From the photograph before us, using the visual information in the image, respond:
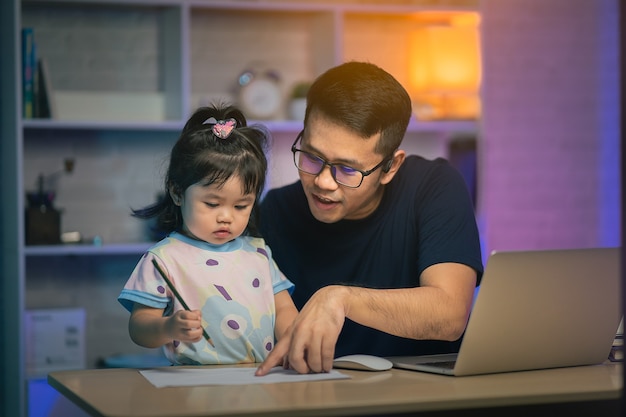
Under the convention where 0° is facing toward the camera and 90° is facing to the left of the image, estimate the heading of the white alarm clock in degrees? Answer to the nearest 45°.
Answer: approximately 0°

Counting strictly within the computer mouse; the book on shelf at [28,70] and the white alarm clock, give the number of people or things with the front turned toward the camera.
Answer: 2

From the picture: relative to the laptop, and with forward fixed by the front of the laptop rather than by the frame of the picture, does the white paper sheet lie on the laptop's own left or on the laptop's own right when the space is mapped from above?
on the laptop's own left

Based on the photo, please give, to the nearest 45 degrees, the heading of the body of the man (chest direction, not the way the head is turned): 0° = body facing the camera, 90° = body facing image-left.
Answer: approximately 45°

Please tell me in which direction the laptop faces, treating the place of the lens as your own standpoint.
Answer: facing away from the viewer and to the left of the viewer

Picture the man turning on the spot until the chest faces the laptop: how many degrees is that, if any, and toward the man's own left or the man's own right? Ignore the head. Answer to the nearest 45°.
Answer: approximately 90° to the man's own left
